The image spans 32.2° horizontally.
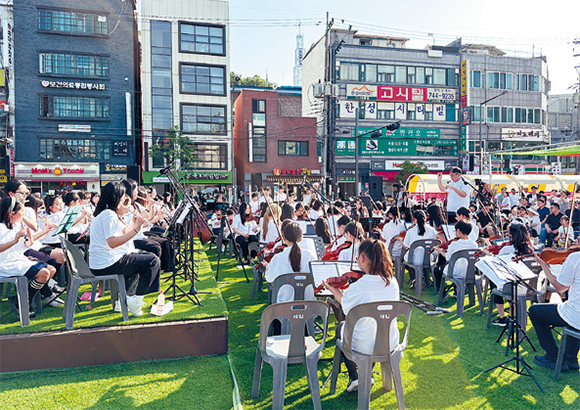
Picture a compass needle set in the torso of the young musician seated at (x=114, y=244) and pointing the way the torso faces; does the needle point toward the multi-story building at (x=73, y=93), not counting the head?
no

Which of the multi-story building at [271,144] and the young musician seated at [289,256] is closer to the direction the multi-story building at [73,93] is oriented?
the young musician seated

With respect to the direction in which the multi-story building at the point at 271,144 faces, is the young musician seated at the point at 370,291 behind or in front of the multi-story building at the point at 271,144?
in front

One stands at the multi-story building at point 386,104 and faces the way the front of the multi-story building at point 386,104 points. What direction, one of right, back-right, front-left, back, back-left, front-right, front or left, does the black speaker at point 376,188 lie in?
front

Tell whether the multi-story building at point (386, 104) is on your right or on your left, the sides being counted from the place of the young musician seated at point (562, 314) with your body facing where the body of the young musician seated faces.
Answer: on your right

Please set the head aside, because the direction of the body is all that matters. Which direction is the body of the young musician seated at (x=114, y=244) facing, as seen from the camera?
to the viewer's right

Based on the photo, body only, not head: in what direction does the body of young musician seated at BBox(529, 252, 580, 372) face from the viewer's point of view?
to the viewer's left

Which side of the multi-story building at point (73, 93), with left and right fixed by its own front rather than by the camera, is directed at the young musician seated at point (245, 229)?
front

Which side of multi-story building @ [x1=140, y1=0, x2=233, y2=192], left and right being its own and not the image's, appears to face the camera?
front

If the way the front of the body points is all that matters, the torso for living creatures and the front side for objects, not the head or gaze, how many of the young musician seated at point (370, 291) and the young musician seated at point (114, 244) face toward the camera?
0

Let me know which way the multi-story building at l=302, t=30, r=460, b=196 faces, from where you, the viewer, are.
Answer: facing the viewer

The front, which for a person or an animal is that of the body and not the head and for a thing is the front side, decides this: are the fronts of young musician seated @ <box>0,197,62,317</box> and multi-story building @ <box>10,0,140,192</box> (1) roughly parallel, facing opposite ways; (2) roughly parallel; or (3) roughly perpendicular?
roughly perpendicular

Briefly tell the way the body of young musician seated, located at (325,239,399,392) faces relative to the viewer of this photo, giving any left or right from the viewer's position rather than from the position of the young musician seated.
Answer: facing away from the viewer and to the left of the viewer

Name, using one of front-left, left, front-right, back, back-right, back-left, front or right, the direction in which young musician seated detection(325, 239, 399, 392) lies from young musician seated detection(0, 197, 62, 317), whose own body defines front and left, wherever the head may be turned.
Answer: front-right

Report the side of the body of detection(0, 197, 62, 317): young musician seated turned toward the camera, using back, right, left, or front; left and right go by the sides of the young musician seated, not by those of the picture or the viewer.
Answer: right
